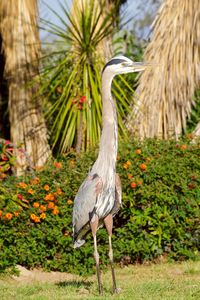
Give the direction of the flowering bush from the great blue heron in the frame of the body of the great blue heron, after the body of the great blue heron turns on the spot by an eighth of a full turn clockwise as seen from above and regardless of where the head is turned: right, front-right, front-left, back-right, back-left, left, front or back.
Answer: back

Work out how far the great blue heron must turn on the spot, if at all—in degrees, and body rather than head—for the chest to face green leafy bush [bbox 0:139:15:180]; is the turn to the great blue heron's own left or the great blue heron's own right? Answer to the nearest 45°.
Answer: approximately 180°

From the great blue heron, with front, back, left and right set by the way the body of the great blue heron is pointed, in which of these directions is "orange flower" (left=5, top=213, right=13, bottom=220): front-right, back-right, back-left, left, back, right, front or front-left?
back

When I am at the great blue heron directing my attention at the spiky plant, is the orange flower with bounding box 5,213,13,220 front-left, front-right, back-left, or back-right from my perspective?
front-left

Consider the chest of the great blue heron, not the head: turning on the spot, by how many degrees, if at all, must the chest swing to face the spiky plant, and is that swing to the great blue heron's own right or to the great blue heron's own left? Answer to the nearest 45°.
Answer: approximately 135° to the great blue heron's own left

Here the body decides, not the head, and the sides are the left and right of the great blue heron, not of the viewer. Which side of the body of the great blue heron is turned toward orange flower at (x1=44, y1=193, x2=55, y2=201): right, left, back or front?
back

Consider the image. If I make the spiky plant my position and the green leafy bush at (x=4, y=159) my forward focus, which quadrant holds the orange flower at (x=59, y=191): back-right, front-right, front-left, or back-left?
front-left

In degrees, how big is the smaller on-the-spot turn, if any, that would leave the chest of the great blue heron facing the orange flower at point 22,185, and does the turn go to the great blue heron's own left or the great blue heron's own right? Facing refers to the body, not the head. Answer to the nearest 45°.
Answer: approximately 180°

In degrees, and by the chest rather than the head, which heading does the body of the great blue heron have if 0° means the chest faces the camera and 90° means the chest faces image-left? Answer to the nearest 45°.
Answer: approximately 315°
